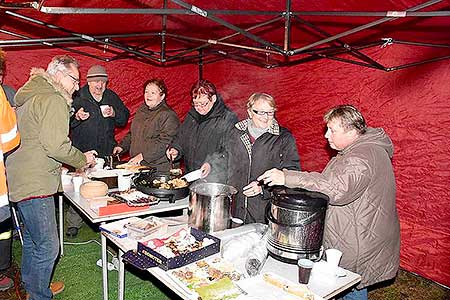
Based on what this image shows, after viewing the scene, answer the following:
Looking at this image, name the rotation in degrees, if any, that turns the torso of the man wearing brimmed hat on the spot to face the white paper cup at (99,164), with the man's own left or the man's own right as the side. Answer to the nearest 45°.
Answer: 0° — they already face it

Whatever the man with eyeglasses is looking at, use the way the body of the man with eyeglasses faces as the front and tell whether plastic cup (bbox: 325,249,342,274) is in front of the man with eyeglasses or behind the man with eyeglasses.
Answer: in front

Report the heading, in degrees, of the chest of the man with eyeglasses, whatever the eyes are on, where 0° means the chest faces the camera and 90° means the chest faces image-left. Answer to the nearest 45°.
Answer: approximately 270°

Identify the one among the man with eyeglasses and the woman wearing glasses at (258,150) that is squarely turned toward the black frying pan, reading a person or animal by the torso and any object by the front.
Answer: the man with eyeglasses

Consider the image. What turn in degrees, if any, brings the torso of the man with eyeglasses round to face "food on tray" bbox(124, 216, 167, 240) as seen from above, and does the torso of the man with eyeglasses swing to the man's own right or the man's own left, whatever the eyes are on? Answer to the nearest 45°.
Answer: approximately 45° to the man's own right

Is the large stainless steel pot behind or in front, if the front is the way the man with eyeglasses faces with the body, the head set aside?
in front

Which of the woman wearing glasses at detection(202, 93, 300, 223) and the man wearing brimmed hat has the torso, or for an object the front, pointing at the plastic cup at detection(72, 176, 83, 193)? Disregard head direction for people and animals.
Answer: the man wearing brimmed hat

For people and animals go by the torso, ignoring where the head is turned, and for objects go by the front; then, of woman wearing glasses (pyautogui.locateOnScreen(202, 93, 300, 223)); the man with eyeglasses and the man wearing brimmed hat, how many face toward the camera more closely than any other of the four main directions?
2

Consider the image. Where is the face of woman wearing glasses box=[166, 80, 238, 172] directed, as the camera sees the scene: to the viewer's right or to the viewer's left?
to the viewer's left

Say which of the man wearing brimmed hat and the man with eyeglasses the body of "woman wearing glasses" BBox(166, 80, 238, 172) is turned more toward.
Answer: the man with eyeglasses

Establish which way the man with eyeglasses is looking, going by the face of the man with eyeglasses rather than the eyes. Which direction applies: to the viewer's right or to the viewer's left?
to the viewer's right

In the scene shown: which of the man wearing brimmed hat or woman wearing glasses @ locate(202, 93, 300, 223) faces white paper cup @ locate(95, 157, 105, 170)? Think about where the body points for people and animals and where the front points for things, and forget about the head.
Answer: the man wearing brimmed hat

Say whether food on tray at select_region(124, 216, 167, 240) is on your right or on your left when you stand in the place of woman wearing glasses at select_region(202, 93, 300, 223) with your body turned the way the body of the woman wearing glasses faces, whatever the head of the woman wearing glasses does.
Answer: on your right
